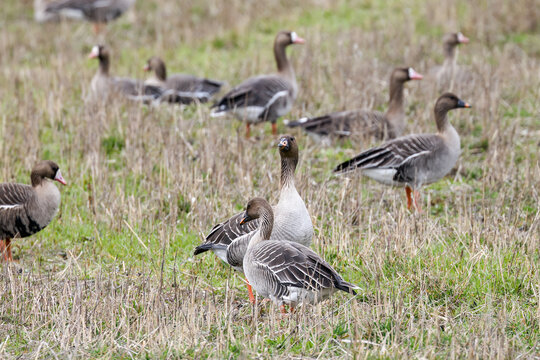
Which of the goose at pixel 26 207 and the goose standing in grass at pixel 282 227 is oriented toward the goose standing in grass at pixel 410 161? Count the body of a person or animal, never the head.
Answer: the goose

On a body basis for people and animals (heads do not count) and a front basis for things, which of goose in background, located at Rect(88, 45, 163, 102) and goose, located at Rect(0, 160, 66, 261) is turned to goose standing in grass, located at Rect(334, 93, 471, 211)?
the goose

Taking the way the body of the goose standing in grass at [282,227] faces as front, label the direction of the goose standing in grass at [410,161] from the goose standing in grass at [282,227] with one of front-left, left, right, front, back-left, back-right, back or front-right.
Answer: left

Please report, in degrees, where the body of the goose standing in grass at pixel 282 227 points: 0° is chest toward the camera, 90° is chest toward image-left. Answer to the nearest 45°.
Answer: approximately 315°

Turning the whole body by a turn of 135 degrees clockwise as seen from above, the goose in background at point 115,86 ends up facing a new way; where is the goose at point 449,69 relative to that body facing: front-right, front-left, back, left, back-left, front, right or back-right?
front-right

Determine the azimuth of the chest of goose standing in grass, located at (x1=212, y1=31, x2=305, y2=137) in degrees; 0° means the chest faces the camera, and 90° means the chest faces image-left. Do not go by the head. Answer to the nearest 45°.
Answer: approximately 270°

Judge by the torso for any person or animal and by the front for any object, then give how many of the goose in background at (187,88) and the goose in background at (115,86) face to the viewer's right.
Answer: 0

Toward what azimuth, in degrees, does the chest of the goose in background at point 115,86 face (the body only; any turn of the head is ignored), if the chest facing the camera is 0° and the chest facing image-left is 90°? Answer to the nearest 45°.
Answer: approximately 90°

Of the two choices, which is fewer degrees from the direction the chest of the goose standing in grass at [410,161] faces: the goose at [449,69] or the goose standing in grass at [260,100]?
the goose

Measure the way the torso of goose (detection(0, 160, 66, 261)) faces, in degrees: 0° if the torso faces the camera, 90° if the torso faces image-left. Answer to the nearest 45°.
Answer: approximately 270°

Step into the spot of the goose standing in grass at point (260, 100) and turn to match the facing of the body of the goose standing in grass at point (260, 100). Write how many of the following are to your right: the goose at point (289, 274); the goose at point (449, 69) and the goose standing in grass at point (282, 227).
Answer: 2

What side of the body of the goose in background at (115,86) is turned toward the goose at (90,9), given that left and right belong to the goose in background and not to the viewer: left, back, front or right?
right

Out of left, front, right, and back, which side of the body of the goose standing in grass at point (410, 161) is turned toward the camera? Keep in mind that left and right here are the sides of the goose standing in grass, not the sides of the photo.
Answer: right

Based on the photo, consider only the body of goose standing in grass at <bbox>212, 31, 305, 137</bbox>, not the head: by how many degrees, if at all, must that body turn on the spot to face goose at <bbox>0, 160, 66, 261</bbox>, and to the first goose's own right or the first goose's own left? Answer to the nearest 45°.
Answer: approximately 135° to the first goose's own right

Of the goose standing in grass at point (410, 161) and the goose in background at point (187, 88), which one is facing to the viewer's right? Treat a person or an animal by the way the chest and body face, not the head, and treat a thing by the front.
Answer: the goose standing in grass
